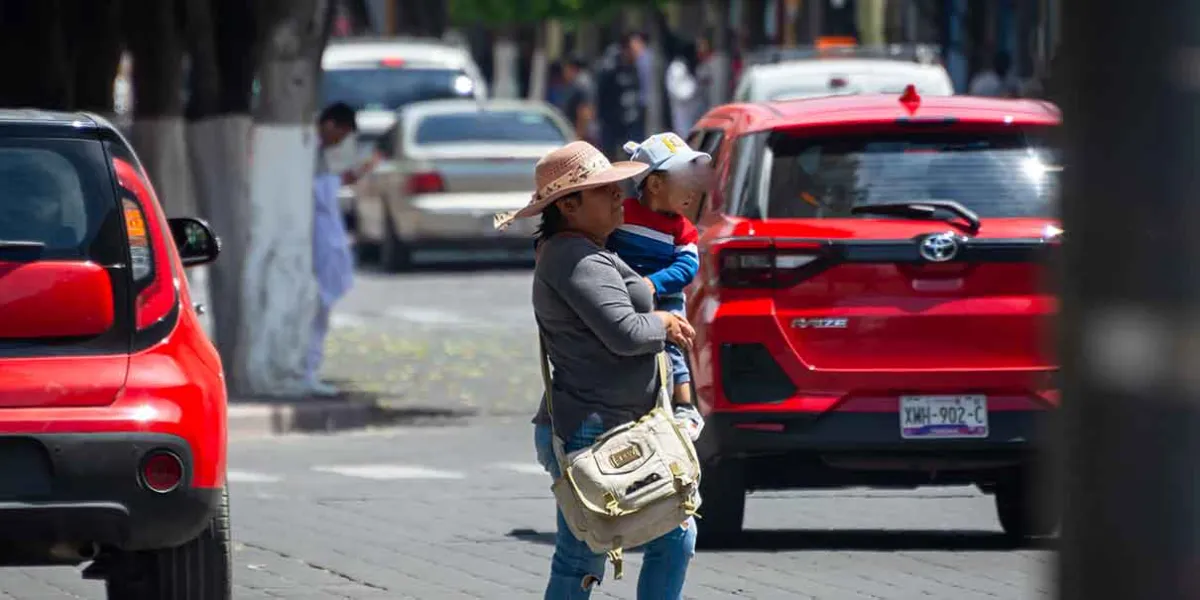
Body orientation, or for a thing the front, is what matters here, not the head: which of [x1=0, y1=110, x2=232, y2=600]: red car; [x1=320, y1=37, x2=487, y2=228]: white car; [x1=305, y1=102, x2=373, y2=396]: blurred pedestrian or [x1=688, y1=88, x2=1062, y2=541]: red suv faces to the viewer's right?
the blurred pedestrian

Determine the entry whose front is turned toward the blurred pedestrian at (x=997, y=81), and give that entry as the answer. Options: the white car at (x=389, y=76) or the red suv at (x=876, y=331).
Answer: the red suv

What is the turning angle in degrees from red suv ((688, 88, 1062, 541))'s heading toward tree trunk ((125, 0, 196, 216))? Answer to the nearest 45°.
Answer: approximately 45° to its left

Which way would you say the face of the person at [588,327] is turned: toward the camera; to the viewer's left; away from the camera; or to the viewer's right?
to the viewer's right

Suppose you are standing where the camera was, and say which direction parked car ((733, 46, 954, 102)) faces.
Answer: facing away from the viewer

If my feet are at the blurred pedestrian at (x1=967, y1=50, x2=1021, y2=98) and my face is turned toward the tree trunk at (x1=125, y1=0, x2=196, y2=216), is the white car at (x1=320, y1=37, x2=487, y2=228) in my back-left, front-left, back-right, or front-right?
front-right

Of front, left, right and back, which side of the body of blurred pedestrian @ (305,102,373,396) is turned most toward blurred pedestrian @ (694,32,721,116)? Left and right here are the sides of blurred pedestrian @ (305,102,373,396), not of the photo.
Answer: left

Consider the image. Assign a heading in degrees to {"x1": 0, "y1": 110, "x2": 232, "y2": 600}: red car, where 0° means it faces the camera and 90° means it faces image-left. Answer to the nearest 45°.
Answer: approximately 180°

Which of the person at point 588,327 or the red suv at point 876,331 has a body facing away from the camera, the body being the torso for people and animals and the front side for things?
the red suv

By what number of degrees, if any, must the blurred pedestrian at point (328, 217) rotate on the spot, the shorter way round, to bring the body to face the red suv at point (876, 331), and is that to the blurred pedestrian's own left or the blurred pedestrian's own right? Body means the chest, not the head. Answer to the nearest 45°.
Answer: approximately 90° to the blurred pedestrian's own right

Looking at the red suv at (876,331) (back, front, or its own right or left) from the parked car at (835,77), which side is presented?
front

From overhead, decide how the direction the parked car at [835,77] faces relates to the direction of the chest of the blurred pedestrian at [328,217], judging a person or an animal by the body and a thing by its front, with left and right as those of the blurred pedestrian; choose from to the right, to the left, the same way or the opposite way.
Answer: to the left

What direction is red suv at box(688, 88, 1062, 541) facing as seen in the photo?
away from the camera

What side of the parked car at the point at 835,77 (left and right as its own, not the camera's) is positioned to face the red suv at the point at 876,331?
back

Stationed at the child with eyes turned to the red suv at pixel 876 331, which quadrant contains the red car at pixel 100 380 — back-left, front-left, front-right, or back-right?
back-left

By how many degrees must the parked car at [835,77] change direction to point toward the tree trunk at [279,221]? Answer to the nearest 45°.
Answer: approximately 135° to its left

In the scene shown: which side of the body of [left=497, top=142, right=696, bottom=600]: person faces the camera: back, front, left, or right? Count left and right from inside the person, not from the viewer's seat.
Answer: right
